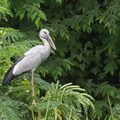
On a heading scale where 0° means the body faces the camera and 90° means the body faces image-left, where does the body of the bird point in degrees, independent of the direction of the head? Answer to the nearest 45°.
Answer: approximately 270°
